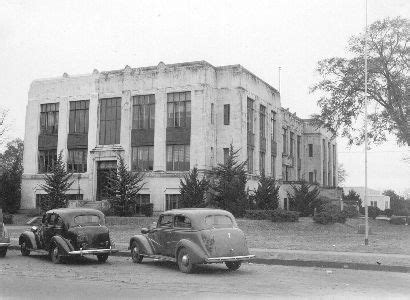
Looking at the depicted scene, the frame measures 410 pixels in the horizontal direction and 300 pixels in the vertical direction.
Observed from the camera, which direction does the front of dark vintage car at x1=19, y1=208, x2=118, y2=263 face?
facing away from the viewer and to the left of the viewer

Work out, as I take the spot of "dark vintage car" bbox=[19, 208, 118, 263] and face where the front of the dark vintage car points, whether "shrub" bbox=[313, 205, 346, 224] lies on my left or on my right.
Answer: on my right

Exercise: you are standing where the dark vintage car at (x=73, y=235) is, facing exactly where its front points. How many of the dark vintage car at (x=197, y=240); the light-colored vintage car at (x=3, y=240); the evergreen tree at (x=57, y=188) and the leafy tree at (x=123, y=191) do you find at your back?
1

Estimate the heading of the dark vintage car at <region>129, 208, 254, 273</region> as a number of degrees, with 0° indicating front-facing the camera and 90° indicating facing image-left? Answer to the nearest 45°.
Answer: approximately 135°

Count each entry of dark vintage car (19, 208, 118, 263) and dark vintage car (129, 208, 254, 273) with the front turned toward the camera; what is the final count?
0

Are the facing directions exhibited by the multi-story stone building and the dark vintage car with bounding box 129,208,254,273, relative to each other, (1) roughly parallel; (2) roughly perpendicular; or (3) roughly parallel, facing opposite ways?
roughly perpendicular

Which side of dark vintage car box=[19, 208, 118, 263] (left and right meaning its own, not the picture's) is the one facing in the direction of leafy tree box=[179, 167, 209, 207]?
right

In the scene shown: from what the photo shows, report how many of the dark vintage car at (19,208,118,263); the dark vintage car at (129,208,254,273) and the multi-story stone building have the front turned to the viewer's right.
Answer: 0

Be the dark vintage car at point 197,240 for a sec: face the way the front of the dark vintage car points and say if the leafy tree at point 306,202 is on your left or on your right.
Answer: on your right

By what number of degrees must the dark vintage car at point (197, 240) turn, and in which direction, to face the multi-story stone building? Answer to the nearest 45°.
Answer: approximately 45° to its right

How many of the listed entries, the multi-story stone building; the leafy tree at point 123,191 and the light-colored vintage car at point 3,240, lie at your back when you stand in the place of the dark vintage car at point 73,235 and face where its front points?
0

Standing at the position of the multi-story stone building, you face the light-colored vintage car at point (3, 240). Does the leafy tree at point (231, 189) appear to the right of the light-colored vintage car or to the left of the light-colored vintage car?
left

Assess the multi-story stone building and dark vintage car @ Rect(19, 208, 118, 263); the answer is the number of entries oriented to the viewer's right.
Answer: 0

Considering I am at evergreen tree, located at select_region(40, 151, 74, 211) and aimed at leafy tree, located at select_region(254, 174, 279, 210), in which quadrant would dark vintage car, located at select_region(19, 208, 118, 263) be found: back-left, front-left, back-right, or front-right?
front-right

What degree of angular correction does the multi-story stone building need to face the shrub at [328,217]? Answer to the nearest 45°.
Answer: approximately 90° to its left

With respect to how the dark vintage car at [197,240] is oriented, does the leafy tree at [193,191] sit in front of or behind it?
in front

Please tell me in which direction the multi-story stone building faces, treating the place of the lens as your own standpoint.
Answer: facing the viewer and to the left of the viewer

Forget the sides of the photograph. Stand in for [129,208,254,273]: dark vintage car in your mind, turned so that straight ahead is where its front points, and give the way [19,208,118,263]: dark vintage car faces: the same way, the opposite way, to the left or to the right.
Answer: the same way
